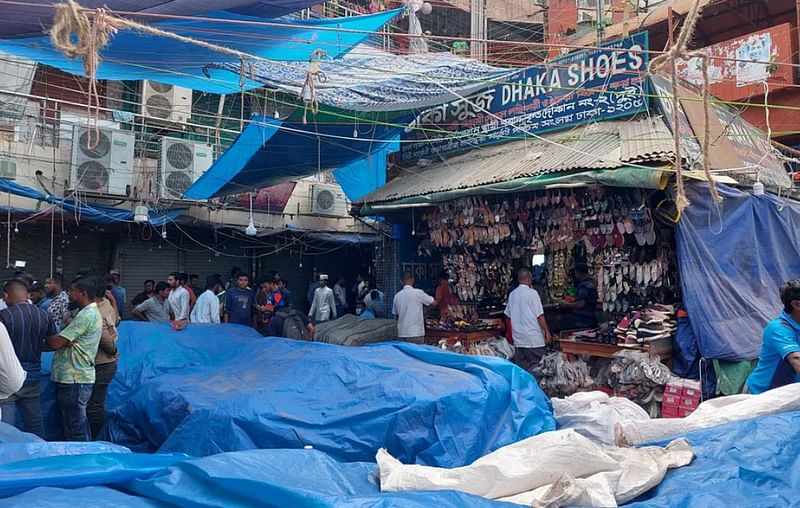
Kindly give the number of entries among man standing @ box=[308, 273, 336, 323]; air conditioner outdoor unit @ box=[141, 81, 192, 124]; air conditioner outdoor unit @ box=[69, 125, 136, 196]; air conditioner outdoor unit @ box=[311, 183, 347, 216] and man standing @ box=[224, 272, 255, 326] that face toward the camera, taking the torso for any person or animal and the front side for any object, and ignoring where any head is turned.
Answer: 5

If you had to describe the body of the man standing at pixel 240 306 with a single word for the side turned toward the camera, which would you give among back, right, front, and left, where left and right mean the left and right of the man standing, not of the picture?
front

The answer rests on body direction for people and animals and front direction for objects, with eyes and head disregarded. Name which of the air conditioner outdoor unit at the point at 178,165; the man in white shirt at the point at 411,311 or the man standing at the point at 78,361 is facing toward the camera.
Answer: the air conditioner outdoor unit

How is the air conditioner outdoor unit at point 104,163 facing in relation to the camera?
toward the camera

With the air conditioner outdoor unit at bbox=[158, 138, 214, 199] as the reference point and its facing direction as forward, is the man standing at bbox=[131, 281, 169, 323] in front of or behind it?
in front

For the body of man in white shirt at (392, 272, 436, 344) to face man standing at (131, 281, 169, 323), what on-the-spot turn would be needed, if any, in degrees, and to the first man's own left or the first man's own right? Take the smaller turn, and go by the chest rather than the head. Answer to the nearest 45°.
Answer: approximately 90° to the first man's own left

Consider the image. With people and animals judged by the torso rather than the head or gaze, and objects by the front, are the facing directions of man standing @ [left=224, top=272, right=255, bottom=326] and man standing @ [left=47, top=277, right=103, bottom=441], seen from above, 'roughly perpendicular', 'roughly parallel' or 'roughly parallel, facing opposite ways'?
roughly perpendicular

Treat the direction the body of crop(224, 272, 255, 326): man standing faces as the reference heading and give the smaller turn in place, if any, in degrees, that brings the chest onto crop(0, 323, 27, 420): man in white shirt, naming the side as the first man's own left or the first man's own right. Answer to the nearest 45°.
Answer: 0° — they already face them

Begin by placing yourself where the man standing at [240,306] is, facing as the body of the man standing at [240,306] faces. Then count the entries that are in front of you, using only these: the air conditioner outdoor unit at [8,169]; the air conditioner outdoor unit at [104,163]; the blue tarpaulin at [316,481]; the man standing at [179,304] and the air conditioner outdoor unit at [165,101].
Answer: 1

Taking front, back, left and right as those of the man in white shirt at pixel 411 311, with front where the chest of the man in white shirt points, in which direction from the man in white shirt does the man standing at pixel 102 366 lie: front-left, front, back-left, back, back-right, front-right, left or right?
back-left

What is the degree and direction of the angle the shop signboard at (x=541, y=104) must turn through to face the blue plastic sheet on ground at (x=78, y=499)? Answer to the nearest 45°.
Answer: approximately 45° to its left

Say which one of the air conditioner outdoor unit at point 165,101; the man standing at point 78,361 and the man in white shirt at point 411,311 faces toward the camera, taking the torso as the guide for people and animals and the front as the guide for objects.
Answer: the air conditioner outdoor unit

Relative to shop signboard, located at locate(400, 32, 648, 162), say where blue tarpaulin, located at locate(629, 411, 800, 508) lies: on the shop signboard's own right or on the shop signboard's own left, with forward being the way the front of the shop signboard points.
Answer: on the shop signboard's own left

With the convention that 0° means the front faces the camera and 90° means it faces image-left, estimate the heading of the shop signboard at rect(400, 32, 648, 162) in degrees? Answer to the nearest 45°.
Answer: approximately 45°
